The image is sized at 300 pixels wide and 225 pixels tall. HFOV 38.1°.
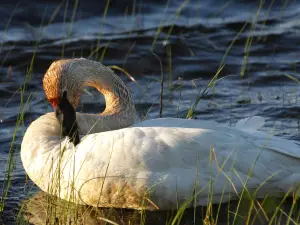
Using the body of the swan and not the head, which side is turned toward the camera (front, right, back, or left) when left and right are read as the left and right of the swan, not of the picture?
left
